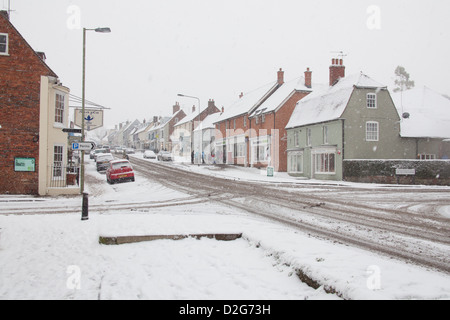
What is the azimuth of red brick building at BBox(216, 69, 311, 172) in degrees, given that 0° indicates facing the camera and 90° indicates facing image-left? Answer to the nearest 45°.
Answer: approximately 45°

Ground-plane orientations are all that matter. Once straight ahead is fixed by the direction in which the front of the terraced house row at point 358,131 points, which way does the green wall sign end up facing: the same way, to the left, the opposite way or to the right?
to the left

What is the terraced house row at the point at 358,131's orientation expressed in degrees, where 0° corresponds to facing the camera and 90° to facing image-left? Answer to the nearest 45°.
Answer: approximately 45°

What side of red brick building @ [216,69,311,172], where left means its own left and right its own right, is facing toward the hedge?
left

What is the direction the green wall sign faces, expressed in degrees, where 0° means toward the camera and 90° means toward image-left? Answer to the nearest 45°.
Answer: approximately 0°

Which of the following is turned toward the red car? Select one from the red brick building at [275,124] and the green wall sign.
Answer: the red brick building

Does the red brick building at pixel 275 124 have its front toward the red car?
yes

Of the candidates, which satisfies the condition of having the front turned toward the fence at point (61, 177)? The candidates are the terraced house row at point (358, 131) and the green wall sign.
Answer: the terraced house row
